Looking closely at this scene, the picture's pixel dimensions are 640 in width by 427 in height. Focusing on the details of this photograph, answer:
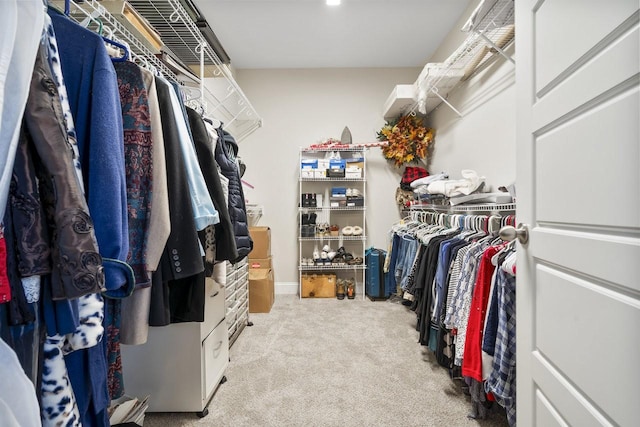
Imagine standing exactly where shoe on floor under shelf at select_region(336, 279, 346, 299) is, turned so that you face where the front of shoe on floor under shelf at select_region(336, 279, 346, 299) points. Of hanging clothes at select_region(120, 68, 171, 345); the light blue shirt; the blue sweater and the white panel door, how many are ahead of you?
4

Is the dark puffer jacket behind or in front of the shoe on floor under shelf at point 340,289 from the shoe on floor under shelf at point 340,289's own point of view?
in front

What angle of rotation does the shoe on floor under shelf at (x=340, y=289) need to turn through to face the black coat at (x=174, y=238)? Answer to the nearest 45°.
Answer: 0° — it already faces it

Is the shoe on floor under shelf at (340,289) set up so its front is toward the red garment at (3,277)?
yes

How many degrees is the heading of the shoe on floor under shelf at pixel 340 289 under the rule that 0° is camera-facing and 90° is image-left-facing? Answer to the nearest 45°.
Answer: approximately 0°

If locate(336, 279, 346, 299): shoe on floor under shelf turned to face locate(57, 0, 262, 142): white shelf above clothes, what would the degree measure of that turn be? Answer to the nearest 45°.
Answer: approximately 45° to its right

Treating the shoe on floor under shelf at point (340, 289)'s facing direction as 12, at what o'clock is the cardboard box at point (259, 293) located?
The cardboard box is roughly at 2 o'clock from the shoe on floor under shelf.

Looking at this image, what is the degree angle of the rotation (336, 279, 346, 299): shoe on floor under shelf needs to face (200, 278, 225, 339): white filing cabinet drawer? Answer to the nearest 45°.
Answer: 0° — it already faces it

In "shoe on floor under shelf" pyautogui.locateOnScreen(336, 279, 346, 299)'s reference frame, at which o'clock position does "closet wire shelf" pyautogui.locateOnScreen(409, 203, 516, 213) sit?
The closet wire shelf is roughly at 11 o'clock from the shoe on floor under shelf.

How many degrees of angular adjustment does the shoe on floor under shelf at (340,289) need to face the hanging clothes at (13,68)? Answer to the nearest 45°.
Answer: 0° — it already faces it
